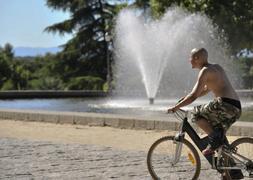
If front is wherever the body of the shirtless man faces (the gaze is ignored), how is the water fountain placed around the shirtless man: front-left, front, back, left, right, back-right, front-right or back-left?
right

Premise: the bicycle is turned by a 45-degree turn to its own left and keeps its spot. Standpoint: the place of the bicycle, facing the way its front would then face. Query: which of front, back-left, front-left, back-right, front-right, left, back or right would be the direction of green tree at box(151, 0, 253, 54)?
back-right

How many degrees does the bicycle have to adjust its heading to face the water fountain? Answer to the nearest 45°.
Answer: approximately 90° to its right

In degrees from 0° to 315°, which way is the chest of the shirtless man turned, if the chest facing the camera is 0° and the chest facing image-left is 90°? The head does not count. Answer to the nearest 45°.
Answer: approximately 90°

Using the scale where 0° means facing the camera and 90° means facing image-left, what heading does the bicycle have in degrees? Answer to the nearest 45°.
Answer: approximately 90°

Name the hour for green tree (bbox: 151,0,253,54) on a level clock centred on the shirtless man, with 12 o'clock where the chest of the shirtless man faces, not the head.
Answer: The green tree is roughly at 3 o'clock from the shirtless man.

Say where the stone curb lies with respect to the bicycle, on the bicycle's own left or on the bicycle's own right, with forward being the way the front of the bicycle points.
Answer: on the bicycle's own right

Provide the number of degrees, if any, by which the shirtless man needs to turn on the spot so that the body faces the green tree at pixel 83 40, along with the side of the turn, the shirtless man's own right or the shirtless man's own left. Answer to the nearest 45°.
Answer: approximately 90° to the shirtless man's own right
